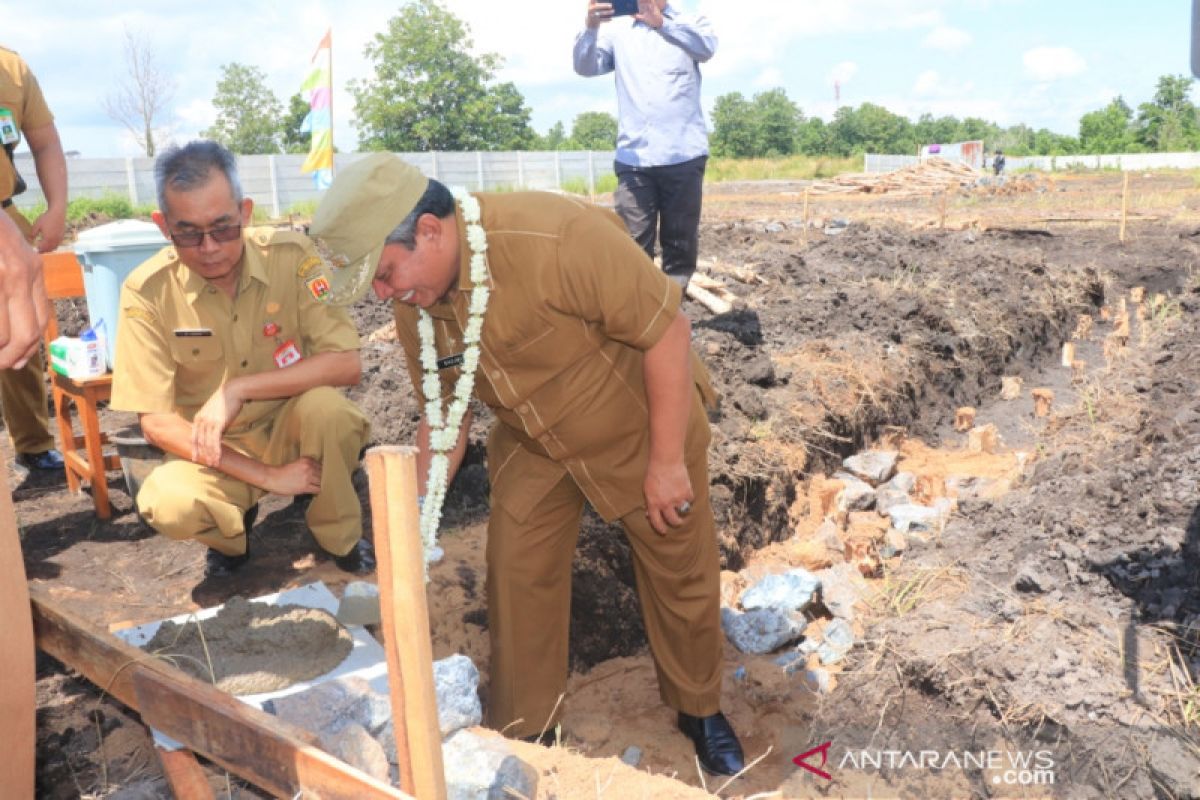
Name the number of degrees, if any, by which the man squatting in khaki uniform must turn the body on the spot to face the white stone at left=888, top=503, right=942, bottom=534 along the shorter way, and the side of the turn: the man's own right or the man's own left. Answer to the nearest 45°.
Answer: approximately 90° to the man's own left

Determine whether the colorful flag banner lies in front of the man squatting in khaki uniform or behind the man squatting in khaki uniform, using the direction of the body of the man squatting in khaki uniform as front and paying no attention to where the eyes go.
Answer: behind

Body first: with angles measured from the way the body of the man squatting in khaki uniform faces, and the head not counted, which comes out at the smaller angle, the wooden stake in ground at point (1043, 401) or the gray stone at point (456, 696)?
the gray stone

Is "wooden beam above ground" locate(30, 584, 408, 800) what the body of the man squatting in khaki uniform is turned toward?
yes

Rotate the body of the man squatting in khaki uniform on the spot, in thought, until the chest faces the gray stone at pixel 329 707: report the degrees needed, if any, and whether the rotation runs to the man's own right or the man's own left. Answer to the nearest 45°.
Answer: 0° — they already face it

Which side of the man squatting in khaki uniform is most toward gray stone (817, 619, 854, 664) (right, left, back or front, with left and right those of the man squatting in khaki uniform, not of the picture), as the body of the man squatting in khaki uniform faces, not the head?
left

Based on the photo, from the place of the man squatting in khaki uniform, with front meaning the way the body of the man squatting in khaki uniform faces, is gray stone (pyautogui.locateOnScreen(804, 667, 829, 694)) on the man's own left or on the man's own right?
on the man's own left

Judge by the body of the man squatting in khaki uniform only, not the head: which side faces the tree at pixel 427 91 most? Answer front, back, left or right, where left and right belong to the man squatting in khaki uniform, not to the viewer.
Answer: back

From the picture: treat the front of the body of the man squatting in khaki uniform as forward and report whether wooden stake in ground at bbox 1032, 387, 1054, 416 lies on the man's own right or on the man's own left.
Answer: on the man's own left

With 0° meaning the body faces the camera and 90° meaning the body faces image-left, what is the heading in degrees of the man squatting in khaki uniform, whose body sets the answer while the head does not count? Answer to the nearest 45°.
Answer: approximately 0°

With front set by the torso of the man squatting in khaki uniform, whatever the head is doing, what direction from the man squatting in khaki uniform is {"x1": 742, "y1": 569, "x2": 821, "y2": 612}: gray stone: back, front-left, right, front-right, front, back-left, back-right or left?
left

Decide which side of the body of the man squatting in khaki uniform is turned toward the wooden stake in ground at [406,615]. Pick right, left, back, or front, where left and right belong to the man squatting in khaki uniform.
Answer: front
